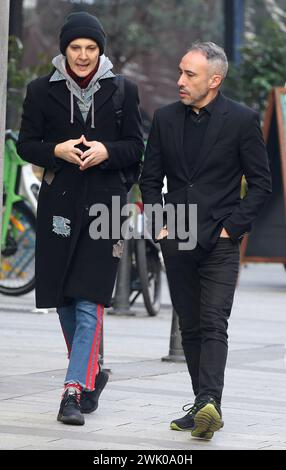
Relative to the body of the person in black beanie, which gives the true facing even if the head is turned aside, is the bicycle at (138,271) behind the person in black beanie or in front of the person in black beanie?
behind

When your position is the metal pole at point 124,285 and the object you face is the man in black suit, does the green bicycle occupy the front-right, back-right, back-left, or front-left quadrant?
back-right

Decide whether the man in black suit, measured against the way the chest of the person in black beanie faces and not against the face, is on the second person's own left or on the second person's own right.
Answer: on the second person's own left

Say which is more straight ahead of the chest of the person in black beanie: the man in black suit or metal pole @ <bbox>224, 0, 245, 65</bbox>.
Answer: the man in black suit

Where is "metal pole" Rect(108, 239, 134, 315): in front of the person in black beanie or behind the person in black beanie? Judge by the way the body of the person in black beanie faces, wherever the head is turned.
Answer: behind

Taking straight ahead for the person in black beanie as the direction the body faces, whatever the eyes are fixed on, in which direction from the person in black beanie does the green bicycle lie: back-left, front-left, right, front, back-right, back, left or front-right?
back

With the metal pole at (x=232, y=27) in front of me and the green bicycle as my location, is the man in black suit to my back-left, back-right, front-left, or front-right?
back-right

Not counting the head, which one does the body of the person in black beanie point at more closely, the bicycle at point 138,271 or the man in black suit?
the man in black suit

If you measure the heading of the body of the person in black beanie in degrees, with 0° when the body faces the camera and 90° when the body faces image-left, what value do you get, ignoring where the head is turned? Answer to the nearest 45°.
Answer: approximately 0°
